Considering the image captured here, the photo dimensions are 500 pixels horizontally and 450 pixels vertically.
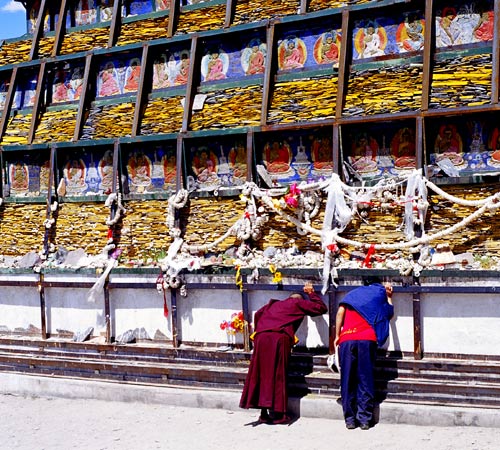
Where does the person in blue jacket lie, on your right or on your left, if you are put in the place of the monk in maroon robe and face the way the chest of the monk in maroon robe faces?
on your right

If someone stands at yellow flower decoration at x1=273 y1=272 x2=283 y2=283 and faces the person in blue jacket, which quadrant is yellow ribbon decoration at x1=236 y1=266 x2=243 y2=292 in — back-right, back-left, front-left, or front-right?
back-right

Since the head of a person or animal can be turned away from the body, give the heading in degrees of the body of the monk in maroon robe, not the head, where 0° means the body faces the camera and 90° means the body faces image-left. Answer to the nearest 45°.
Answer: approximately 225°

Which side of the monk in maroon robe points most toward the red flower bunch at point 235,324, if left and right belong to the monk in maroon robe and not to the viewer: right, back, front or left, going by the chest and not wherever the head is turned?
left
